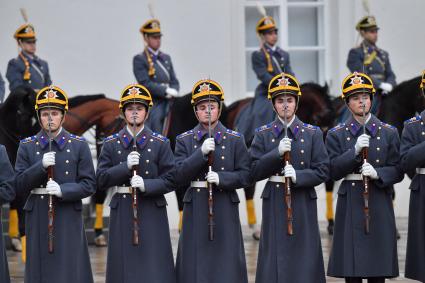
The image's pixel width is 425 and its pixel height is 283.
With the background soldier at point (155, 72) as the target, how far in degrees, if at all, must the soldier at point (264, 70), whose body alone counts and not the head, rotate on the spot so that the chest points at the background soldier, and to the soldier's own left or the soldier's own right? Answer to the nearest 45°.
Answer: approximately 135° to the soldier's own right

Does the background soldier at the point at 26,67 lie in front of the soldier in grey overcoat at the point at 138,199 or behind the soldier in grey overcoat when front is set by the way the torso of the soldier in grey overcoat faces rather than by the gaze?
behind

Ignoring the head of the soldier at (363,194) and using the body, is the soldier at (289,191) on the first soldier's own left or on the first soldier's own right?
on the first soldier's own right

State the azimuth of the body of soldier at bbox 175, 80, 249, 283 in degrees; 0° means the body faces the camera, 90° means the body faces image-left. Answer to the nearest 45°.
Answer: approximately 0°

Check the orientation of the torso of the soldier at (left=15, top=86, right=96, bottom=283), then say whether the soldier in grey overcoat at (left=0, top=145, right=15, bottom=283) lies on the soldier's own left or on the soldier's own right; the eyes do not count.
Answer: on the soldier's own right

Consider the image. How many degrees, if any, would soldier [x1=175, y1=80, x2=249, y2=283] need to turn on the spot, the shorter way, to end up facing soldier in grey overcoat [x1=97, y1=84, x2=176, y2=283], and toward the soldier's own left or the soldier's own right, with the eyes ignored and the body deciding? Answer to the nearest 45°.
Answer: approximately 90° to the soldier's own right

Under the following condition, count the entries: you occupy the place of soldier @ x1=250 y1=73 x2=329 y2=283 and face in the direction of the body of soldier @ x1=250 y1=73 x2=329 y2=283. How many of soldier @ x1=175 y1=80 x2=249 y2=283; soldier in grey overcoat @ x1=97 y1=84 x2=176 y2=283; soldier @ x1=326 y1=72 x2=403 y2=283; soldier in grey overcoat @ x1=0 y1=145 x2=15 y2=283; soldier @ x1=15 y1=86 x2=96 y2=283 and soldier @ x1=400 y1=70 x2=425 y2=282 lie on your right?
4

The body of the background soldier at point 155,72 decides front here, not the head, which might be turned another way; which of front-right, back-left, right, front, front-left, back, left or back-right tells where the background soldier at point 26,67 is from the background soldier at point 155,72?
back-right

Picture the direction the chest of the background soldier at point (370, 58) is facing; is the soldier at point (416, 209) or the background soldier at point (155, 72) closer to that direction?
the soldier

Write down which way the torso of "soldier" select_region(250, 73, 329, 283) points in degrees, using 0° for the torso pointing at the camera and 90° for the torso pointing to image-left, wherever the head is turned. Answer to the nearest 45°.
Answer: approximately 0°

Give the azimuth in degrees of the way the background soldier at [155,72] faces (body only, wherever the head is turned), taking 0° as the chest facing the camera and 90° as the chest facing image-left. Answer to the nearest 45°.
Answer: approximately 315°
